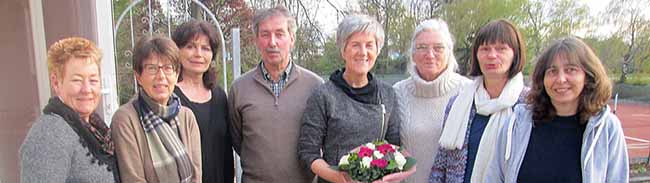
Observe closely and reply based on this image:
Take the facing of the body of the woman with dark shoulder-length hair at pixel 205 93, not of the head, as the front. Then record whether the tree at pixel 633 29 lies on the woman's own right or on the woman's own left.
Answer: on the woman's own left

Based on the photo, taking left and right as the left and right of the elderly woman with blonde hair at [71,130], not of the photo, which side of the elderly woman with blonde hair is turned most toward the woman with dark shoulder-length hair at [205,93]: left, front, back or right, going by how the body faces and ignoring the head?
left

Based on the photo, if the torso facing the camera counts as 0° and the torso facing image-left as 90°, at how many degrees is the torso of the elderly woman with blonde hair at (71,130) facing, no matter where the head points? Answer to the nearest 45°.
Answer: approximately 315°

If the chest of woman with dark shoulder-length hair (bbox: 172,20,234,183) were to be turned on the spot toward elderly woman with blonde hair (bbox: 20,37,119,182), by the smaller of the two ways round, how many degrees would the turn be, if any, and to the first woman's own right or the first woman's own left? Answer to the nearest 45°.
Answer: approximately 45° to the first woman's own right

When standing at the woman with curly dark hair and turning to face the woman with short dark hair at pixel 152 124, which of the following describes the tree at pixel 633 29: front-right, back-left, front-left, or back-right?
back-right

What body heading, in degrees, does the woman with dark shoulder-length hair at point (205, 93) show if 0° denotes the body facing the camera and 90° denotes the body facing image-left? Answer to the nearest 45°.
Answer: approximately 0°

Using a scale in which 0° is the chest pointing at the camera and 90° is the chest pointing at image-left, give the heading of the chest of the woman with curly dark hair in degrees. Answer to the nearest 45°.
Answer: approximately 0°

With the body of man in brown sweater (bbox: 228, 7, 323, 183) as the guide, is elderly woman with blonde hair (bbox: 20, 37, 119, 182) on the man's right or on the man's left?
on the man's right

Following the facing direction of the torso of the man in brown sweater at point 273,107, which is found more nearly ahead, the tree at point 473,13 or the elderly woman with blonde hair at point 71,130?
the elderly woman with blonde hair

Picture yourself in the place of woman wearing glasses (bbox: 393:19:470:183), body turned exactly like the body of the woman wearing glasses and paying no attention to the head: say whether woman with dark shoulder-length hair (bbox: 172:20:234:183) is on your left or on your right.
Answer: on your right
